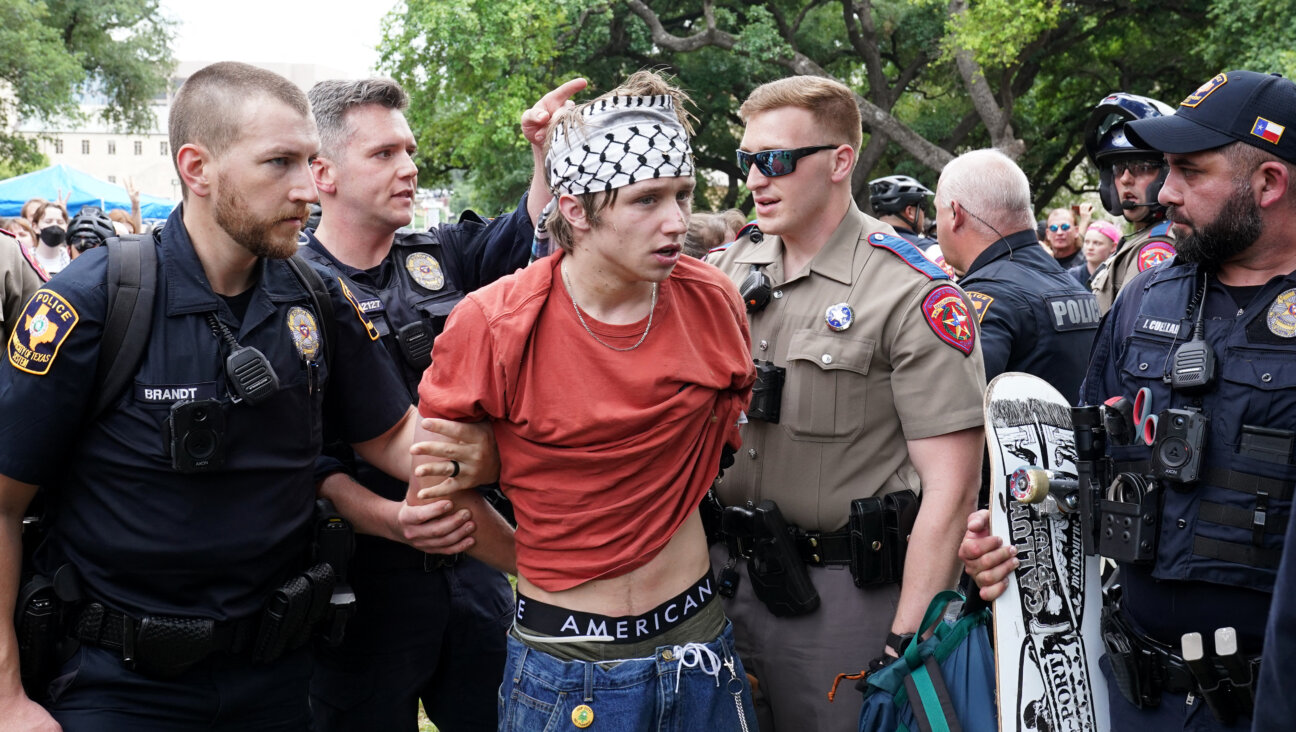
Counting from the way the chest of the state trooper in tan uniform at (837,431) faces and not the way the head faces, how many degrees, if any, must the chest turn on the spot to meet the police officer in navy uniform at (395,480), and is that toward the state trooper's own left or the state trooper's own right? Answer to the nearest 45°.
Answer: approximately 45° to the state trooper's own right

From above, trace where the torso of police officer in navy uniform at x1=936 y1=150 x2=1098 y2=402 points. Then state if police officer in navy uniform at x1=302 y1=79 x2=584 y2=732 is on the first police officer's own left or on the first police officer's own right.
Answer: on the first police officer's own left

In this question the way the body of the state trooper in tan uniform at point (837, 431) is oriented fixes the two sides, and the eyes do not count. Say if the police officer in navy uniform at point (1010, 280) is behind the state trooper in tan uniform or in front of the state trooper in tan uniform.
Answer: behind

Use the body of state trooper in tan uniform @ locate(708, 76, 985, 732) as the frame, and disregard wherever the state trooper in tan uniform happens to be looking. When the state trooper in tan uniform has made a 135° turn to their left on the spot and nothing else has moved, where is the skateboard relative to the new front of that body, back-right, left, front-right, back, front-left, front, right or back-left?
front

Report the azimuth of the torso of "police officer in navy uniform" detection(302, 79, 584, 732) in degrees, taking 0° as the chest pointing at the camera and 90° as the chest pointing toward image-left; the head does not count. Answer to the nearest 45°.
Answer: approximately 315°

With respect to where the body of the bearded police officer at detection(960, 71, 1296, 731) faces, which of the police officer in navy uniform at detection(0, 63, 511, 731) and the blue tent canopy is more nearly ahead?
the police officer in navy uniform

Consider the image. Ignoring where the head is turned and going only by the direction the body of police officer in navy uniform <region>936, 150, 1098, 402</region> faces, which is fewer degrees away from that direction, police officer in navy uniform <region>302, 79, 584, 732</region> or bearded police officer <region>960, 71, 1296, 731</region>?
the police officer in navy uniform

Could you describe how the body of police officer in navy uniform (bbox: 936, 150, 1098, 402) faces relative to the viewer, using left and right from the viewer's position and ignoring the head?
facing away from the viewer and to the left of the viewer

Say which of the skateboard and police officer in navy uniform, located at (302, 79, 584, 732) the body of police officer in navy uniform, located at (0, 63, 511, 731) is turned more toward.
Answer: the skateboard

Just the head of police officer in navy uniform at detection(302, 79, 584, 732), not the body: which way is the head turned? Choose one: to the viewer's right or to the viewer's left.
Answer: to the viewer's right

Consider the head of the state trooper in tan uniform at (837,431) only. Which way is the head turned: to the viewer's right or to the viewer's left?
to the viewer's left
